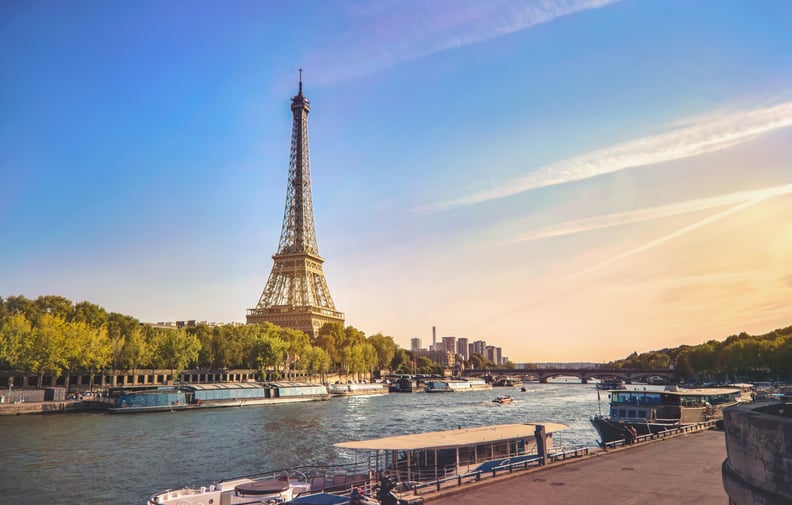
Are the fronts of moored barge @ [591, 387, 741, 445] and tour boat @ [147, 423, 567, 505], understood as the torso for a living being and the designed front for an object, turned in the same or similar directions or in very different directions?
same or similar directions

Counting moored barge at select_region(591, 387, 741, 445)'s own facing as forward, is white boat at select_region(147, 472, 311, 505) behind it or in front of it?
in front

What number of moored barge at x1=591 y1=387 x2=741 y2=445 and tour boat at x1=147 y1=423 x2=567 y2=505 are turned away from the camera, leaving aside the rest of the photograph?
0

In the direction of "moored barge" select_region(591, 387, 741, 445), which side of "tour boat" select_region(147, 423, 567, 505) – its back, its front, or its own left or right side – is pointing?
back

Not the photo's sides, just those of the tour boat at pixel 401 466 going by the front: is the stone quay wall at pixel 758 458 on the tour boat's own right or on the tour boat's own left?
on the tour boat's own left

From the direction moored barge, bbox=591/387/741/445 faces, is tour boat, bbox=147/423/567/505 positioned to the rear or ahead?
ahead

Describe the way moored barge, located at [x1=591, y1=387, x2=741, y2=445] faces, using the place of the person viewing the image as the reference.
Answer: facing the viewer and to the left of the viewer

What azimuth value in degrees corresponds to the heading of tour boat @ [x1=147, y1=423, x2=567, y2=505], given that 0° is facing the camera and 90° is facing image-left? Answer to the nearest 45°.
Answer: approximately 45°
